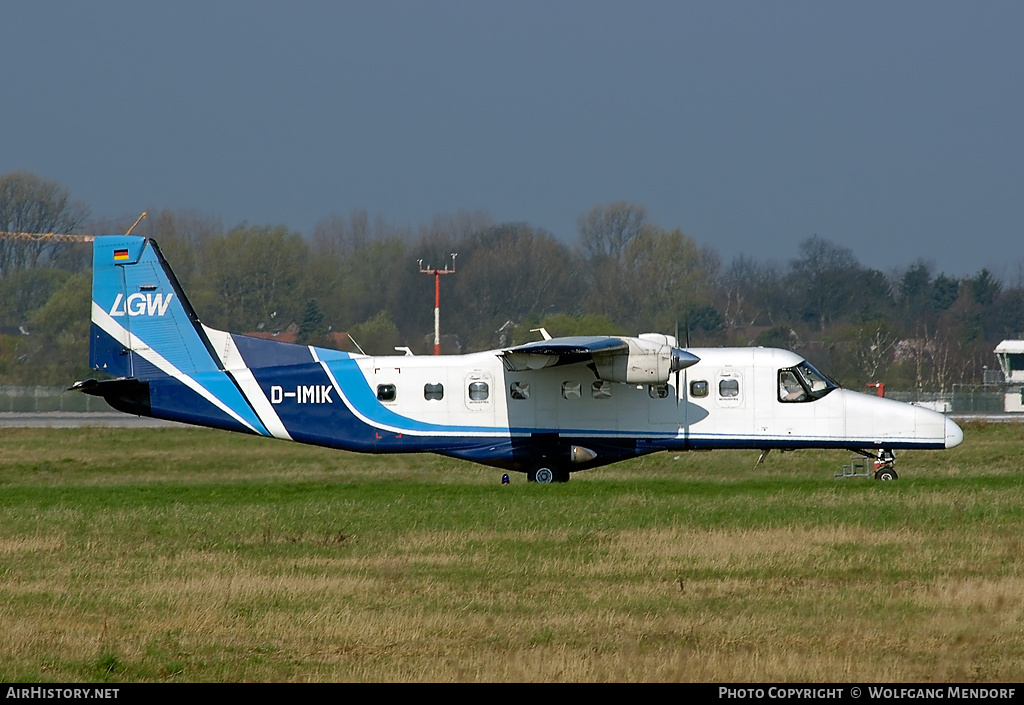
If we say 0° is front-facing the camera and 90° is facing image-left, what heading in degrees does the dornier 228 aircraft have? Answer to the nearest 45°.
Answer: approximately 270°
